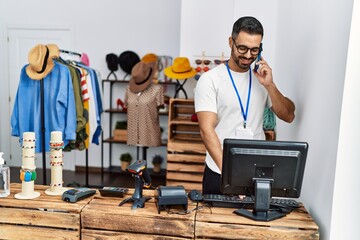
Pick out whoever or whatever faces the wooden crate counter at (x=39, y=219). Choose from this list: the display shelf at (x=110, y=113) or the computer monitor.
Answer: the display shelf

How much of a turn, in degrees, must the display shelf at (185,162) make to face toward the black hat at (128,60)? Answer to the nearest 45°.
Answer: approximately 135° to its right

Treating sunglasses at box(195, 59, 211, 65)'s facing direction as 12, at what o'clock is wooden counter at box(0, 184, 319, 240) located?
The wooden counter is roughly at 12 o'clock from the sunglasses.

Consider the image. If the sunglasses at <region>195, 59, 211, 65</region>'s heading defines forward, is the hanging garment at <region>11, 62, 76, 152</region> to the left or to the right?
on its right

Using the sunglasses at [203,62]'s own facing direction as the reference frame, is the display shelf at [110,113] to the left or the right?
on its right

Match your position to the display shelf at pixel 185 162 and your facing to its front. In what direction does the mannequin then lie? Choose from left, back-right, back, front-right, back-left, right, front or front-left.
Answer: back-right

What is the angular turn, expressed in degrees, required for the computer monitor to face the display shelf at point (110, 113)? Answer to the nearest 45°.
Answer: approximately 45° to its left

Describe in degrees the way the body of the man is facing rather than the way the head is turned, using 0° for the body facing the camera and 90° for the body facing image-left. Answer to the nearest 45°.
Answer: approximately 315°

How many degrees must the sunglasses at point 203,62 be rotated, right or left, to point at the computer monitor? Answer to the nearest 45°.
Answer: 0° — it already faces it

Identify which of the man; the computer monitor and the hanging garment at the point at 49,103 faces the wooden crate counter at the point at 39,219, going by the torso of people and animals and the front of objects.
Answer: the hanging garment

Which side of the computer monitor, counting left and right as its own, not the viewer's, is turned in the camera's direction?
back

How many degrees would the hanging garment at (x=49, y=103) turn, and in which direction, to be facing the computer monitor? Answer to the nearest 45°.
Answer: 0° — it already faces it
